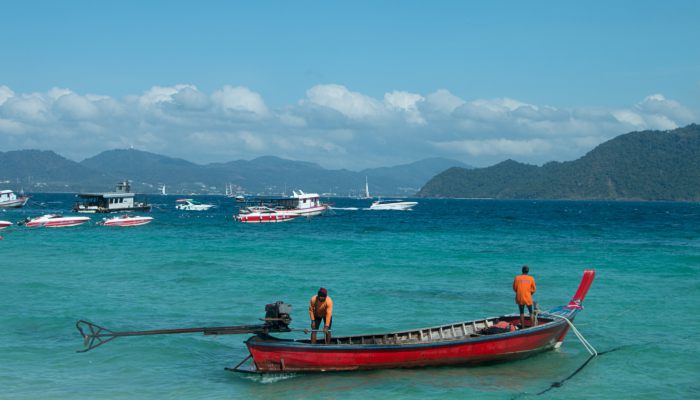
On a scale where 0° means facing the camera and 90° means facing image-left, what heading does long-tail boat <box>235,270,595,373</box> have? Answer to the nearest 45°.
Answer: approximately 270°
